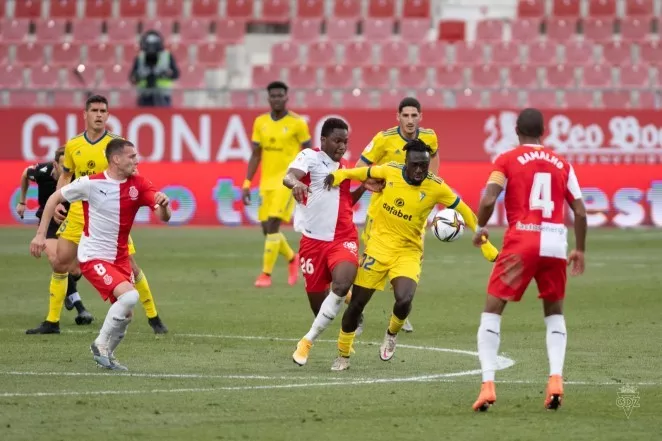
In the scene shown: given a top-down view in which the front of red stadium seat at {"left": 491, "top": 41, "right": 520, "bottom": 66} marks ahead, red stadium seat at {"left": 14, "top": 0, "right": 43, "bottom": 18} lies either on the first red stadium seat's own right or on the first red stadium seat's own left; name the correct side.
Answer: on the first red stadium seat's own right

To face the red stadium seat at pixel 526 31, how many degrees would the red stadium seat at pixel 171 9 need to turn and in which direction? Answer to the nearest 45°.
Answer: approximately 90° to its left

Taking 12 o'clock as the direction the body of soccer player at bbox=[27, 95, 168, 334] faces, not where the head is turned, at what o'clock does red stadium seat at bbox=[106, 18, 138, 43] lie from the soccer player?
The red stadium seat is roughly at 6 o'clock from the soccer player.

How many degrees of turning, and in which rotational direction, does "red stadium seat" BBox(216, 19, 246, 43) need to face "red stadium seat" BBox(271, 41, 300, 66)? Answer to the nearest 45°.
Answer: approximately 45° to its left

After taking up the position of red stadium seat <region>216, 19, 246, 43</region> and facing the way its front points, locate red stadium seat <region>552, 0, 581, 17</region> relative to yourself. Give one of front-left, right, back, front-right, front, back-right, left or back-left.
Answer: left

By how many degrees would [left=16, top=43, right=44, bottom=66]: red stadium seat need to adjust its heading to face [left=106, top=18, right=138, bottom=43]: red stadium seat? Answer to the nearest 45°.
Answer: approximately 90° to its left

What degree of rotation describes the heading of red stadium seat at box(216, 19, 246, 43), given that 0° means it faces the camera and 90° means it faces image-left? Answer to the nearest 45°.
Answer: approximately 0°

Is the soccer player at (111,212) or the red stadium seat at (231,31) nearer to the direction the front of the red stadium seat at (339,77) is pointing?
the soccer player

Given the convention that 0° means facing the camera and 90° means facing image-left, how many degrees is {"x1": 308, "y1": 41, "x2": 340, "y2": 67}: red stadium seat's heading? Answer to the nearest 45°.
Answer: approximately 0°

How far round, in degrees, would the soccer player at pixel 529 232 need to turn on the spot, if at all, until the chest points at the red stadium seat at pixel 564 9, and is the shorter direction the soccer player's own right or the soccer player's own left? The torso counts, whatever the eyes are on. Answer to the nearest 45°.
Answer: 0° — they already face it

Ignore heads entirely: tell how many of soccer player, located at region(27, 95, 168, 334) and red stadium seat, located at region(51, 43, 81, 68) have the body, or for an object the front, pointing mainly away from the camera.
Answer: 0
